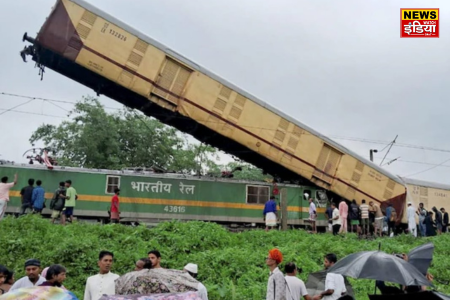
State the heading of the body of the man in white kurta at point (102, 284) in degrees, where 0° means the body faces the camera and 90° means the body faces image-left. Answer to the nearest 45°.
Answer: approximately 0°

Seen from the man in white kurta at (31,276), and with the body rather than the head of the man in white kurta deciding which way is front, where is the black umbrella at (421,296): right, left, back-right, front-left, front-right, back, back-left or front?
front-left

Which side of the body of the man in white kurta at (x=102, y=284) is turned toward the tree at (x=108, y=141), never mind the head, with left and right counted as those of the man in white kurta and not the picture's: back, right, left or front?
back
